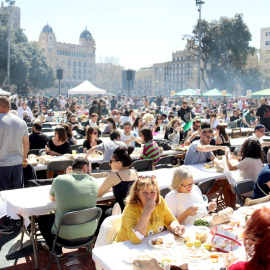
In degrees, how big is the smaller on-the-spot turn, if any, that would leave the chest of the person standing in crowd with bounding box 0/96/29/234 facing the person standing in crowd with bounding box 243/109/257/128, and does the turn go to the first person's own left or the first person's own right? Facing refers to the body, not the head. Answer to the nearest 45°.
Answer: approximately 45° to the first person's own right

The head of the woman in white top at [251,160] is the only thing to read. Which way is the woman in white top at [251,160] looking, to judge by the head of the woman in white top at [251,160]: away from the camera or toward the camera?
away from the camera

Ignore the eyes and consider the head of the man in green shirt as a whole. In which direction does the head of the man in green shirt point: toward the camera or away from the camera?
away from the camera

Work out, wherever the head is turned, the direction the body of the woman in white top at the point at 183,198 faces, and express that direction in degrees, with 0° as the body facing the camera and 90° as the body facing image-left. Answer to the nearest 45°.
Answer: approximately 315°

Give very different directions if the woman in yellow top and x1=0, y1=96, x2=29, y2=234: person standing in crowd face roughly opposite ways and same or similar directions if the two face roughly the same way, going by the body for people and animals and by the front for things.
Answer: very different directions

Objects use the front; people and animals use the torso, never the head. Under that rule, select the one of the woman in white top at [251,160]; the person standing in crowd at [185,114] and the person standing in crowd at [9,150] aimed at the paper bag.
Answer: the person standing in crowd at [185,114]

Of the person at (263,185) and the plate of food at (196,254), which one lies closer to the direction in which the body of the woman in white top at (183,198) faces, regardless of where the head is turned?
the plate of food

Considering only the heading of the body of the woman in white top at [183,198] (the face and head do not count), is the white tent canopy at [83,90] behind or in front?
behind

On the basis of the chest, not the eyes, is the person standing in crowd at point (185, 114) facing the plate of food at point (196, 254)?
yes

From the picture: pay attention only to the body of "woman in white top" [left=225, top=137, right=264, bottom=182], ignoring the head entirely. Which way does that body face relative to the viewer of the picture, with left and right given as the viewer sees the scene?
facing away from the viewer and to the left of the viewer

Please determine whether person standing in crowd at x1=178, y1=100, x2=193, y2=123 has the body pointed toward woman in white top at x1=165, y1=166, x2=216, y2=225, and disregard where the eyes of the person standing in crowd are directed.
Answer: yes

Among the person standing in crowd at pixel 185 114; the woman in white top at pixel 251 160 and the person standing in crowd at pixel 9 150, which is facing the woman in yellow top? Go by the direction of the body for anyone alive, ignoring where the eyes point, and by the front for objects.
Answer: the person standing in crowd at pixel 185 114

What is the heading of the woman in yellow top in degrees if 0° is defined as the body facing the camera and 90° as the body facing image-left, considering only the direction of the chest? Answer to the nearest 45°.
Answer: approximately 315°

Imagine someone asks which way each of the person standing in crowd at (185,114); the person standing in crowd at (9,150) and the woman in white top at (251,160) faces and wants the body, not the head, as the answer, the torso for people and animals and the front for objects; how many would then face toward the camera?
1
